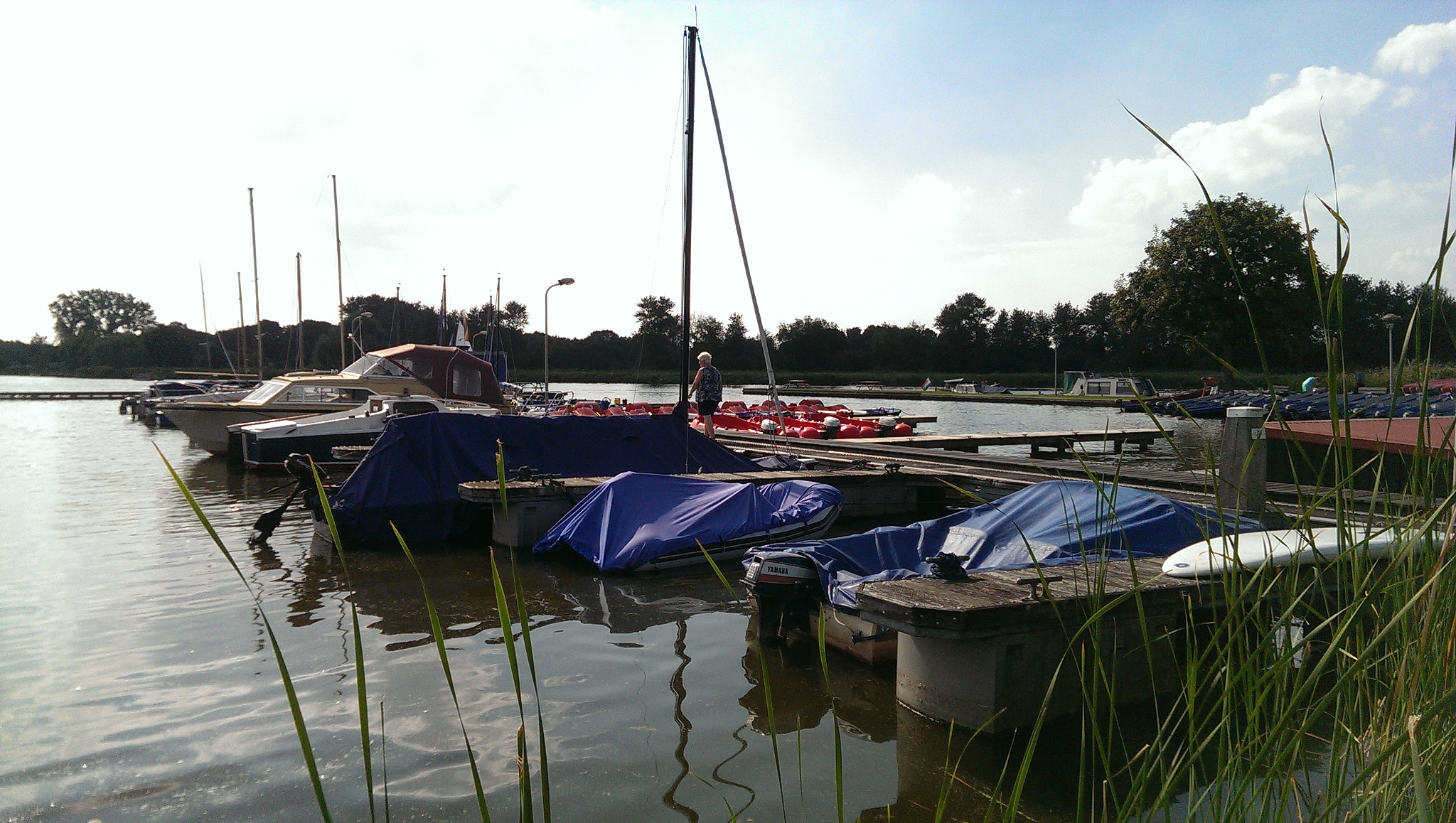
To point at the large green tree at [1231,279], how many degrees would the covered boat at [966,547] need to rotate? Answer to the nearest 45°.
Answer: approximately 45° to its left

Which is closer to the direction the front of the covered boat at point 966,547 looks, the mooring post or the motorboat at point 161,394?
the mooring post

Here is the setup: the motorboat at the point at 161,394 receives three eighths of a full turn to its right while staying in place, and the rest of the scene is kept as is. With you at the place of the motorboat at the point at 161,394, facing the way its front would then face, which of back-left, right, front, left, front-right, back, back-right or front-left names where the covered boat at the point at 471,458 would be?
front

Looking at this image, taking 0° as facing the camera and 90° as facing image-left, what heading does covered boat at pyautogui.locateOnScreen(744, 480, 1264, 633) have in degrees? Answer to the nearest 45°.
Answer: approximately 225°

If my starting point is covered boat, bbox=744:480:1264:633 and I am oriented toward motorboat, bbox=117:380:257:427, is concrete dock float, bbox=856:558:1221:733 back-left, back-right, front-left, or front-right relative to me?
back-left

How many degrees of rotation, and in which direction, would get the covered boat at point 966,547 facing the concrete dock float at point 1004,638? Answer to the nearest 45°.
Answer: approximately 135° to its right
